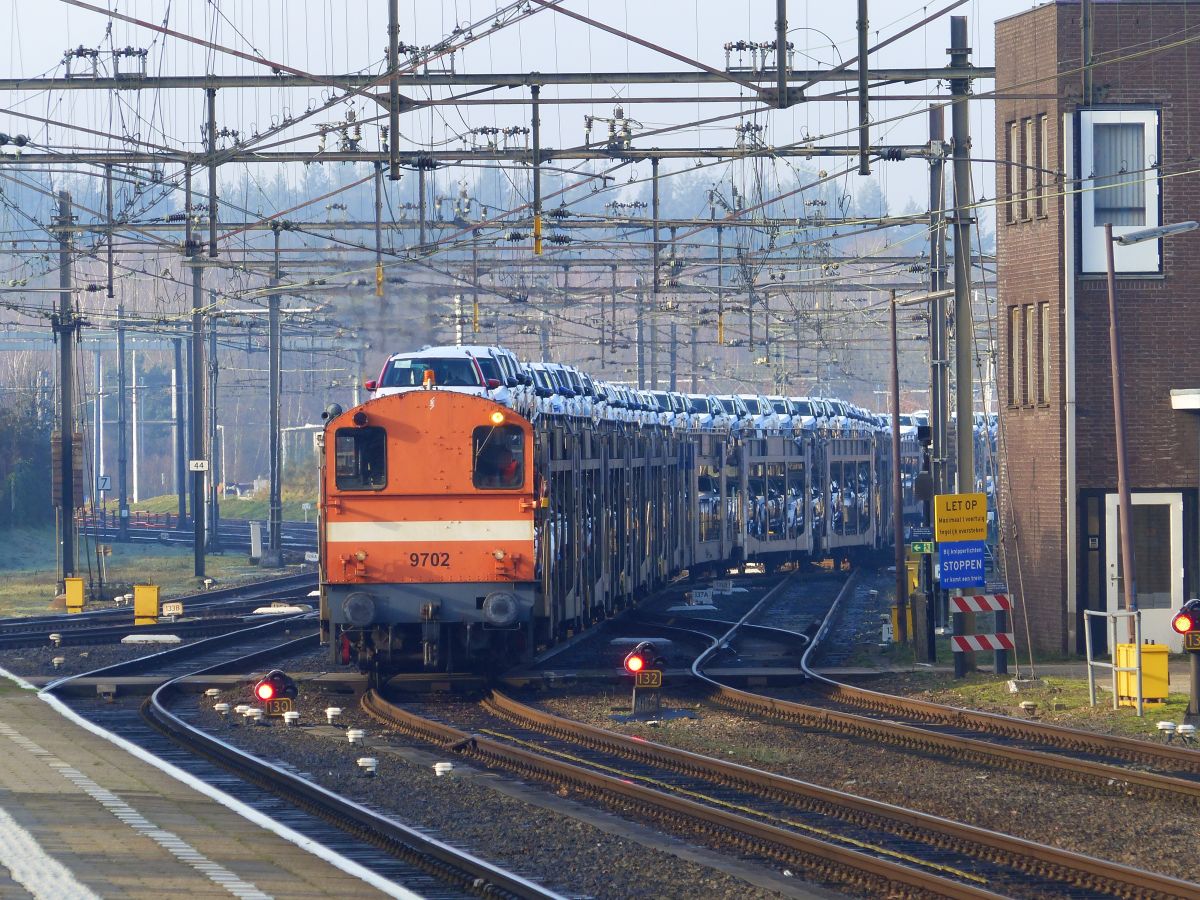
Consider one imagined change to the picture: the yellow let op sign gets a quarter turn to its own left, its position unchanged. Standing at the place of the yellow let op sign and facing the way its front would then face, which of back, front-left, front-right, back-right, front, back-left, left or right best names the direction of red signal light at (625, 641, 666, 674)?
back-right

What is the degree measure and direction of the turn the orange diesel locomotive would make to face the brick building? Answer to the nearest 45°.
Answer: approximately 90° to its left

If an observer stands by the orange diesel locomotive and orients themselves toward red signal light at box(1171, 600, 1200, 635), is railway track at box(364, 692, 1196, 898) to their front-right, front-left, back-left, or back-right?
front-right

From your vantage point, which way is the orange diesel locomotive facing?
toward the camera

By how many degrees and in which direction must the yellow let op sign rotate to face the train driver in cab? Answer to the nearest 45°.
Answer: approximately 45° to its right

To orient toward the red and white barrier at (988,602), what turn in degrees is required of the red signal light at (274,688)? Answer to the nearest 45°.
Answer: approximately 90° to its left

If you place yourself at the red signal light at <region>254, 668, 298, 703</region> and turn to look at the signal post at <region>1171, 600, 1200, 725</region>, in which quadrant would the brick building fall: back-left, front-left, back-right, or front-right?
front-left

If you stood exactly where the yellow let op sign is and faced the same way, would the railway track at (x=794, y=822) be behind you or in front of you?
in front

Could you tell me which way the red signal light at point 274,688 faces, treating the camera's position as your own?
facing the viewer

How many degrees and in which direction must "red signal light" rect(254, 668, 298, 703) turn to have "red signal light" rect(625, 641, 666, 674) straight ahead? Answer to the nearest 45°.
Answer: approximately 90° to its left

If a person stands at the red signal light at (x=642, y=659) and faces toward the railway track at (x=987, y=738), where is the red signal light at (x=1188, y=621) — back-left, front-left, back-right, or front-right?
front-left

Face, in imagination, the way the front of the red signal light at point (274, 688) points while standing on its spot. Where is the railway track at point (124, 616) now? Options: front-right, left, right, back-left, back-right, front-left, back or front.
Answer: back

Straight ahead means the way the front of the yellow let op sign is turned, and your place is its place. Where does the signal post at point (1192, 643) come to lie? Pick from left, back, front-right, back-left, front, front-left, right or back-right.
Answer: front-left

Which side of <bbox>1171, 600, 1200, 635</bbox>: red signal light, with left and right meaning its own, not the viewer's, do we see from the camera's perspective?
front

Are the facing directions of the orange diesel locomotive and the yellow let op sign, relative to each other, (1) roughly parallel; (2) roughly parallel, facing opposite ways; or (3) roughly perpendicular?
roughly parallel
